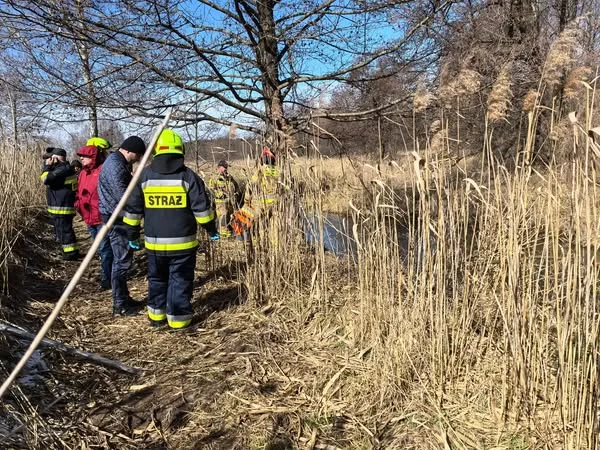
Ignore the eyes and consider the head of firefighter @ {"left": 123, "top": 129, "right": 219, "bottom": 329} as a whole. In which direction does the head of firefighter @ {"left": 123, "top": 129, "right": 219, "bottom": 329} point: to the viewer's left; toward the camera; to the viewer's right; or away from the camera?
away from the camera

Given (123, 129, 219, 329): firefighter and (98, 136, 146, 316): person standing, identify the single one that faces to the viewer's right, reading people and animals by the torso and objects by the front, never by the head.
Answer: the person standing

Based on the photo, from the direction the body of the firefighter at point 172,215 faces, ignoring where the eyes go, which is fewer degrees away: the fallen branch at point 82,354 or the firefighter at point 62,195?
the firefighter

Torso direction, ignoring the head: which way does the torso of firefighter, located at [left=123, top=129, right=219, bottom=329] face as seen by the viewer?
away from the camera

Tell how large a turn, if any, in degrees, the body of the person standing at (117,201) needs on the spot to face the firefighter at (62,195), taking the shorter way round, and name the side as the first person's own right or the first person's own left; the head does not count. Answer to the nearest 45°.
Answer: approximately 90° to the first person's own left

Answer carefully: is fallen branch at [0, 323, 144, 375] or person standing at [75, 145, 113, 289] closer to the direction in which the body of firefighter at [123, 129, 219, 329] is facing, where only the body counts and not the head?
the person standing

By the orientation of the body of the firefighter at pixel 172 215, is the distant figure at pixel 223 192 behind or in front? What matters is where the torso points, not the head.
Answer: in front
